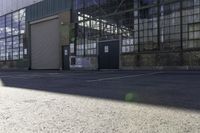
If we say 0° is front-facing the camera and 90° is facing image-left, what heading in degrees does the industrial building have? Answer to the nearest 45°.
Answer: approximately 0°
